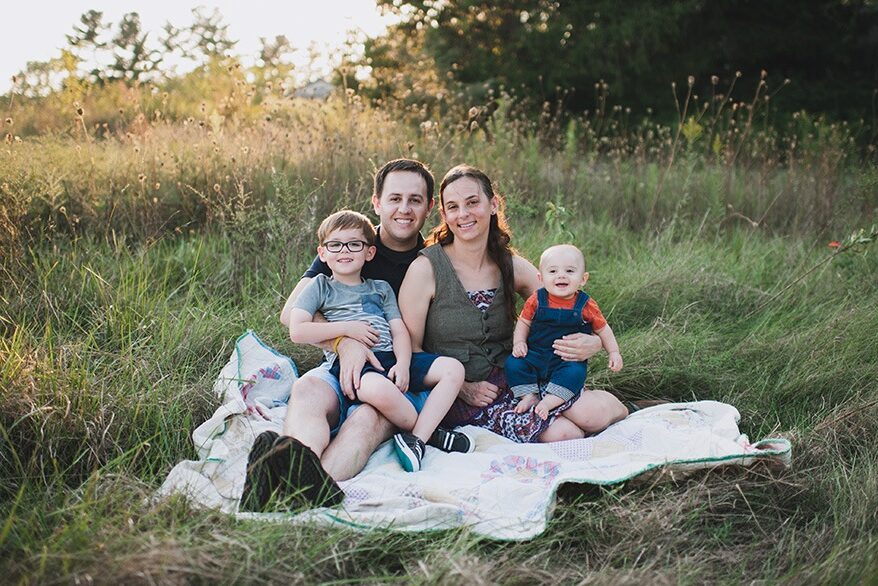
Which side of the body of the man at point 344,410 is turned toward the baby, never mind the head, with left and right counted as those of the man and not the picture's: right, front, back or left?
left

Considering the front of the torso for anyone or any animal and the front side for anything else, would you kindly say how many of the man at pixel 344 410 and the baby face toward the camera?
2

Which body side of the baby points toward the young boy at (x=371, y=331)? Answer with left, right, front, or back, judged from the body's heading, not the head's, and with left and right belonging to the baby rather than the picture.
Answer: right

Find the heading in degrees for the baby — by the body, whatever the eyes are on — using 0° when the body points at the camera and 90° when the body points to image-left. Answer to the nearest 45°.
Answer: approximately 0°

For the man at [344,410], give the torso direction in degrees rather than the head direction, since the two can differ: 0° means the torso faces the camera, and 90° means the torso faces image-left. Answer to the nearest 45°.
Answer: approximately 0°
